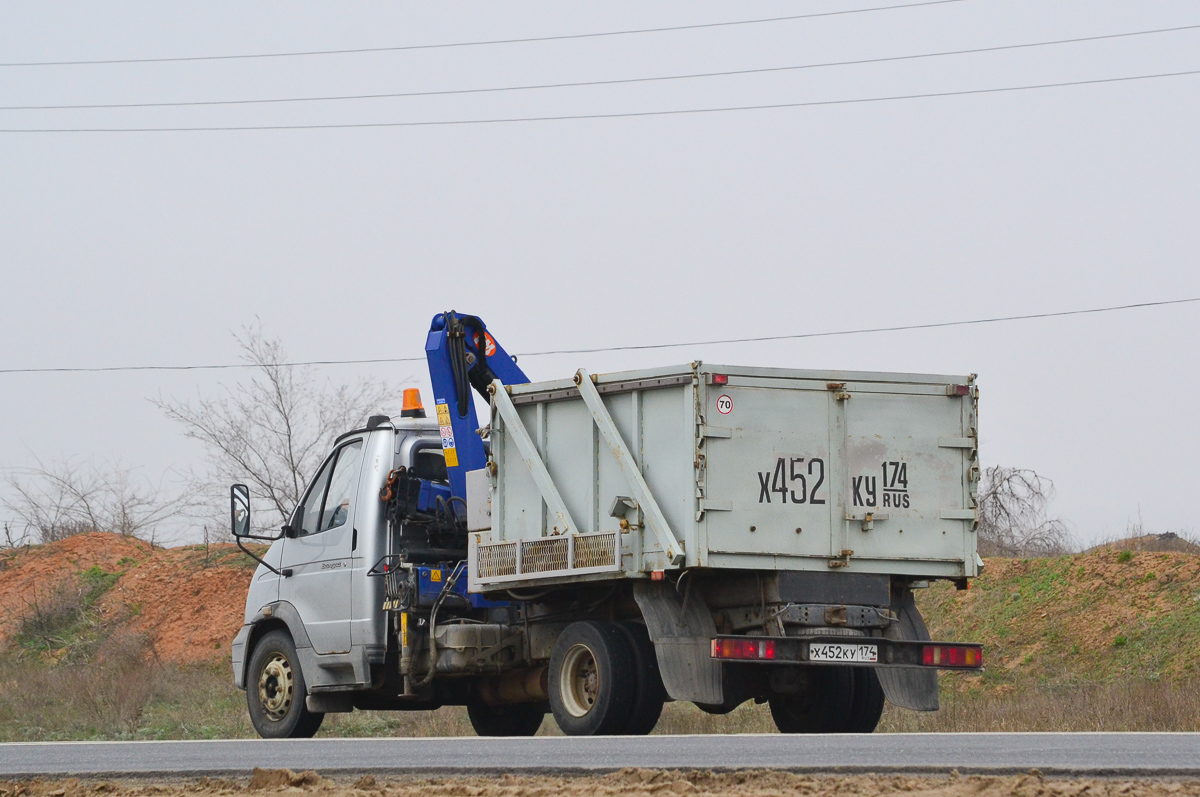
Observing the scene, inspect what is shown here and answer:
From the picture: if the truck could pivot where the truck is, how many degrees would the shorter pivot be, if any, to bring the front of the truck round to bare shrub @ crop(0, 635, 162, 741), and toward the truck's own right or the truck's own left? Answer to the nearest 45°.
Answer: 0° — it already faces it

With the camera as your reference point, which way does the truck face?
facing away from the viewer and to the left of the viewer
